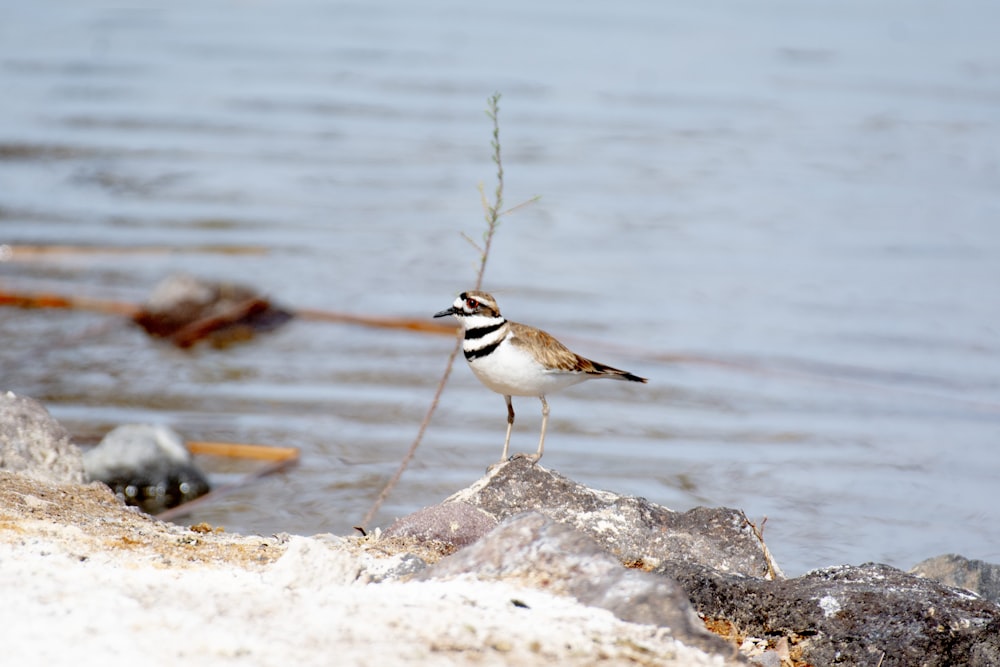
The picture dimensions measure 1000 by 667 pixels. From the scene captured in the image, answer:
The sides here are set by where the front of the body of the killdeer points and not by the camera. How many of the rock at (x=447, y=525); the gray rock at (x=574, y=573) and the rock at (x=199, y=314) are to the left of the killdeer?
2

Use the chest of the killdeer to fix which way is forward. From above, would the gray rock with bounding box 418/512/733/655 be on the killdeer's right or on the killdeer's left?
on the killdeer's left

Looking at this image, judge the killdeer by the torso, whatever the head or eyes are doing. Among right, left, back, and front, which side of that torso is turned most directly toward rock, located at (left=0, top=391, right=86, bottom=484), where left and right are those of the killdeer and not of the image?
front

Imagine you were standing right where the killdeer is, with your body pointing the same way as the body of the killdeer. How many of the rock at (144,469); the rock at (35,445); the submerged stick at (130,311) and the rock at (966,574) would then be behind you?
1

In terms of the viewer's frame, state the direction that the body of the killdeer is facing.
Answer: to the viewer's left

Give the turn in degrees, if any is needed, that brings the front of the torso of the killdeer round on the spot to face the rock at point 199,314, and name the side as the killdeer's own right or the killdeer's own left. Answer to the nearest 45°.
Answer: approximately 45° to the killdeer's own right

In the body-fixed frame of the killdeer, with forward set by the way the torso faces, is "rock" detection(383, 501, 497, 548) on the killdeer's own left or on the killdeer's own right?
on the killdeer's own left

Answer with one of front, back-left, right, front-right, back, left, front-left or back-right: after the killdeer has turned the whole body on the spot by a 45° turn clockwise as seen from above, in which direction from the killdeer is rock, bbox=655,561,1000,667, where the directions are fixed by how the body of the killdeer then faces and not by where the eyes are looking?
back

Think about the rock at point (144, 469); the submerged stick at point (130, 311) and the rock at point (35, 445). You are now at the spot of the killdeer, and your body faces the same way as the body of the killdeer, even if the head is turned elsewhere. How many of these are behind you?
0
